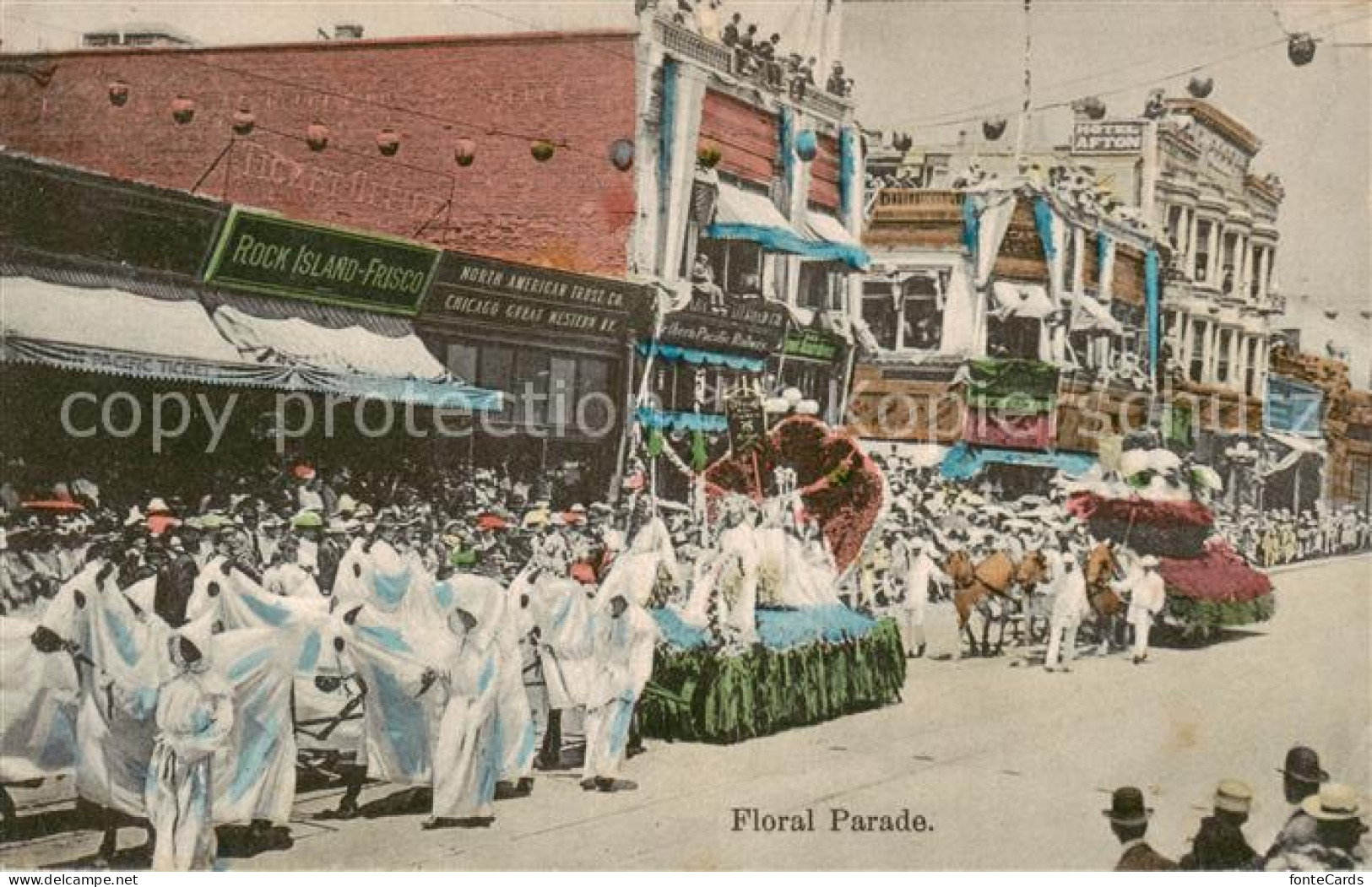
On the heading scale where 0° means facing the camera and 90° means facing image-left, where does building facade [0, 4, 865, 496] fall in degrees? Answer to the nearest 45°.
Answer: approximately 315°

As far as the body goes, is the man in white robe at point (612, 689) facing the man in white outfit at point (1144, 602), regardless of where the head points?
no

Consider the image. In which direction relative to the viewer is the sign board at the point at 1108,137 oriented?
toward the camera

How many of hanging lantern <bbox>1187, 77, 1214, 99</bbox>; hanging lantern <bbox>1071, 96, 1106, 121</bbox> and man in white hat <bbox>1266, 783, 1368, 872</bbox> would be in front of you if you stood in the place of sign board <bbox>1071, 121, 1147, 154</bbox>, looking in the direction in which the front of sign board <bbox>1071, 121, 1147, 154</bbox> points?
3

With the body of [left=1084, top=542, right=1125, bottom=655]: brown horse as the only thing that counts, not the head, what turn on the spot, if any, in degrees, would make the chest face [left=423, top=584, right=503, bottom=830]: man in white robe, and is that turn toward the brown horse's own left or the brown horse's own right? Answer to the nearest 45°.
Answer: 0° — it already faces them

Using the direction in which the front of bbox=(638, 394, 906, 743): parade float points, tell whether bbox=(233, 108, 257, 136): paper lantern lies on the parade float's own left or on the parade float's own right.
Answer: on the parade float's own right

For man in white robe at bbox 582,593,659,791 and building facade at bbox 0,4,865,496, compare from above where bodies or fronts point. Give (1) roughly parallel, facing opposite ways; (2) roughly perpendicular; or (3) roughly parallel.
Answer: roughly perpendicular

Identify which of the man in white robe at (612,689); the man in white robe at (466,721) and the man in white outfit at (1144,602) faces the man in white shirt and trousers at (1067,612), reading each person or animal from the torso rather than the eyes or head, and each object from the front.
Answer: the man in white outfit at (1144,602)

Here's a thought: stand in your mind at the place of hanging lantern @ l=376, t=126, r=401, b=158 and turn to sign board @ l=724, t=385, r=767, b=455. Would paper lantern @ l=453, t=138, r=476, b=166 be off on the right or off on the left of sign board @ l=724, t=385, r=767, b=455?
left

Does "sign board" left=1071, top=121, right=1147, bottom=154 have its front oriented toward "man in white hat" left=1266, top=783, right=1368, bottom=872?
yes
